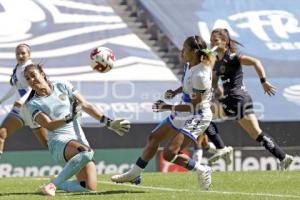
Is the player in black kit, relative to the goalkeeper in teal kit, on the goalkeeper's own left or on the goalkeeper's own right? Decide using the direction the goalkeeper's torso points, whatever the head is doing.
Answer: on the goalkeeper's own left

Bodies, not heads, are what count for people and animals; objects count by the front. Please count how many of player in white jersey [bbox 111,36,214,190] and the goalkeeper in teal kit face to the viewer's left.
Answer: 1

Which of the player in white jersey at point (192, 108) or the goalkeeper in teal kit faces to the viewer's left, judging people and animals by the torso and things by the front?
the player in white jersey

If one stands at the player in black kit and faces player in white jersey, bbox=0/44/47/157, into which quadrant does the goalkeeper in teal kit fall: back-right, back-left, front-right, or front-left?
front-left

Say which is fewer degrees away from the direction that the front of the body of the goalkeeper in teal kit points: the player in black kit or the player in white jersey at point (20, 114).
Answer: the player in black kit

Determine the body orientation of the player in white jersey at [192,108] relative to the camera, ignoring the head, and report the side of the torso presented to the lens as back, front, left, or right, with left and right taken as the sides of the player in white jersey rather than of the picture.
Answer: left

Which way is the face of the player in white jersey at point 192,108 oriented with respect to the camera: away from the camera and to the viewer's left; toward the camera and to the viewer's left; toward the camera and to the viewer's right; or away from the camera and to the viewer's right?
away from the camera and to the viewer's left

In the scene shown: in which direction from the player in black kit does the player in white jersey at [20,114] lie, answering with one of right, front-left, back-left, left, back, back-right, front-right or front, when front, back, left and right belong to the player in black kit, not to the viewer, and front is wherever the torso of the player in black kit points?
front-right

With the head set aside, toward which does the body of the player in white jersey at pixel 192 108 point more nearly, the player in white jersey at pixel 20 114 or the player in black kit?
the player in white jersey

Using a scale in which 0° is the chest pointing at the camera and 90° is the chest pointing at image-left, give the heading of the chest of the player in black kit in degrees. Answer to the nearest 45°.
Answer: approximately 45°

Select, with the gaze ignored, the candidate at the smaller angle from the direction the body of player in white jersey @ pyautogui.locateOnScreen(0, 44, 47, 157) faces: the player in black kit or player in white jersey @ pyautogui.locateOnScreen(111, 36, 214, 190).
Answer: the player in white jersey

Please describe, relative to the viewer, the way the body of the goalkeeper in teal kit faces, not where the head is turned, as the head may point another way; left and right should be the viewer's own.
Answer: facing the viewer and to the right of the viewer
